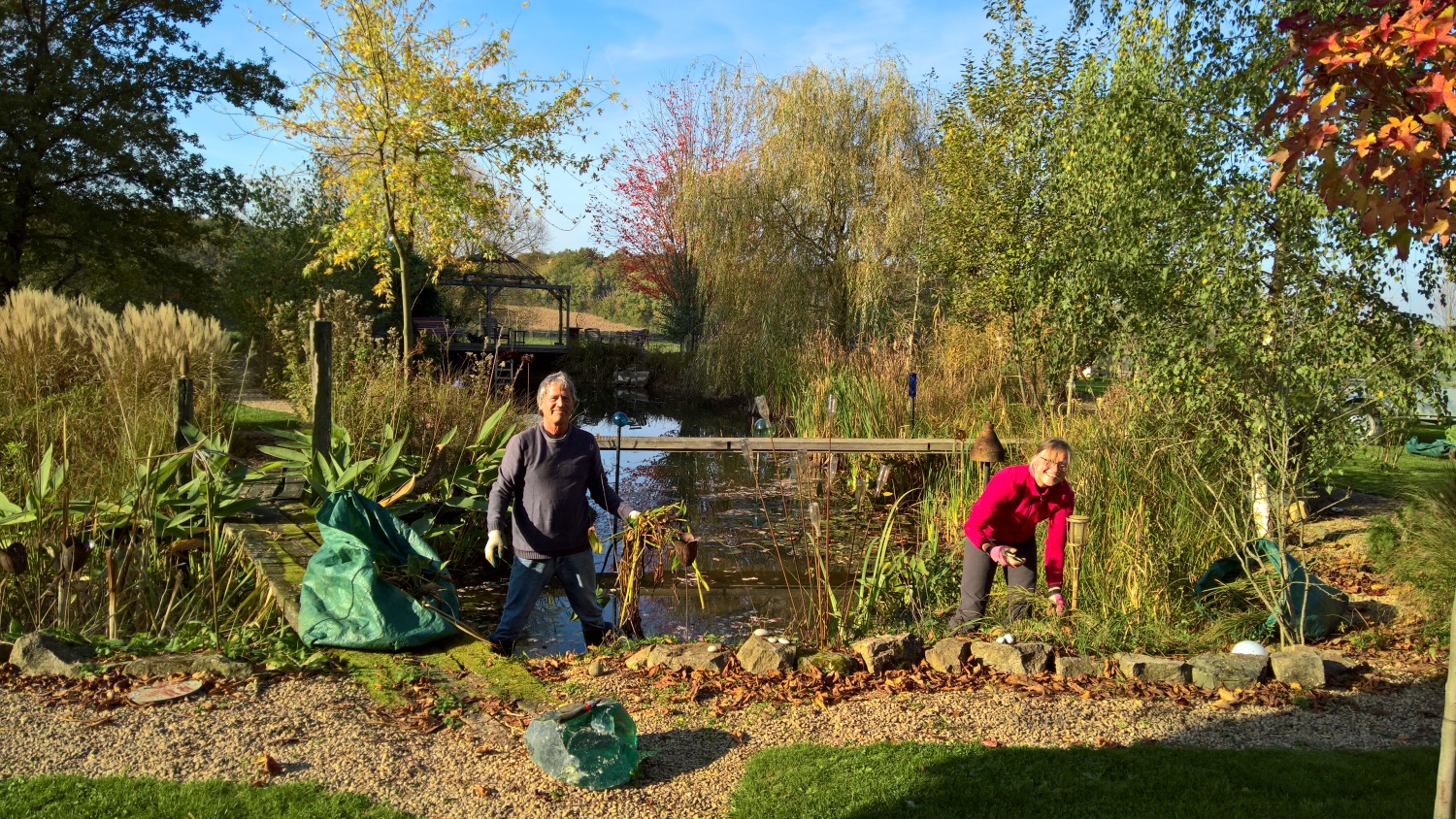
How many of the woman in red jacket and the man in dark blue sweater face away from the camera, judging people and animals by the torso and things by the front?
0

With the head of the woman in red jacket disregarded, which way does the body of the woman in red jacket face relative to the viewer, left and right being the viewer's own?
facing the viewer and to the right of the viewer

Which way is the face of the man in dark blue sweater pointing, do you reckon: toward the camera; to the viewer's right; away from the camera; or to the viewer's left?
toward the camera

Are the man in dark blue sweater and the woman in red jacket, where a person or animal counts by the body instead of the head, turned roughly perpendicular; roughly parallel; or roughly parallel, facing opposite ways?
roughly parallel

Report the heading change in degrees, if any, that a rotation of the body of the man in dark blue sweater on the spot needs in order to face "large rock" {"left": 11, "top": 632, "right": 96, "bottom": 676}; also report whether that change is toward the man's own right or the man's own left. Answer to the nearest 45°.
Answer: approximately 90° to the man's own right

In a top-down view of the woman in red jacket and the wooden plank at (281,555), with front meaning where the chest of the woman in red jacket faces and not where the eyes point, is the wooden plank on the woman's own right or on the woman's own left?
on the woman's own right

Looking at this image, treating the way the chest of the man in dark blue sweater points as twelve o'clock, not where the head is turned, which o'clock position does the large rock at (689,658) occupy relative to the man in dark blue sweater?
The large rock is roughly at 10 o'clock from the man in dark blue sweater.

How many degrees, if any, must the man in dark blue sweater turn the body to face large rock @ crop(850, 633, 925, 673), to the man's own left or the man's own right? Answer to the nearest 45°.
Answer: approximately 90° to the man's own left

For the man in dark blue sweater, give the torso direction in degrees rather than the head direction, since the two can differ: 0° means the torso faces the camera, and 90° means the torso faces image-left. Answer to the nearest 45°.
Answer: approximately 0°

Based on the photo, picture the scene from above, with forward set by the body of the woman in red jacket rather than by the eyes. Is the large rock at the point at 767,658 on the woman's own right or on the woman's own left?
on the woman's own right

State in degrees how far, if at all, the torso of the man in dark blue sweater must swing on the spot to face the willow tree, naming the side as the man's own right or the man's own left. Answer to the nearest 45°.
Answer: approximately 180°

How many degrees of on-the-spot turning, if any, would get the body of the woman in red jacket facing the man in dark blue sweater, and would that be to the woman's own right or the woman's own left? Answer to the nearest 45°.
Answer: approximately 90° to the woman's own right

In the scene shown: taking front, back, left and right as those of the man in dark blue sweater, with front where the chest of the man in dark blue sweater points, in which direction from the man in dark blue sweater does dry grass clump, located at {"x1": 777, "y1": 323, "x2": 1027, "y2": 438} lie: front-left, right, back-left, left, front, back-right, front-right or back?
back-left
